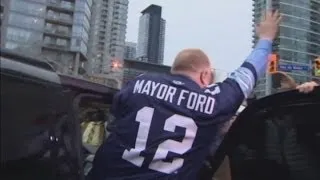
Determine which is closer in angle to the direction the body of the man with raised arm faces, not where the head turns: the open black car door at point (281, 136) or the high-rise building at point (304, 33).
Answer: the high-rise building

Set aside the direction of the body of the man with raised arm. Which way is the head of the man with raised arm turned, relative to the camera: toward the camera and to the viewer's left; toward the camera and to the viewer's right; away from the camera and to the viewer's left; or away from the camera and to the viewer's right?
away from the camera and to the viewer's right

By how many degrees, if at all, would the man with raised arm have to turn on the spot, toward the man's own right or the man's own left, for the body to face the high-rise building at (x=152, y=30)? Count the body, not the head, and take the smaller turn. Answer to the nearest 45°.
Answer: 0° — they already face it

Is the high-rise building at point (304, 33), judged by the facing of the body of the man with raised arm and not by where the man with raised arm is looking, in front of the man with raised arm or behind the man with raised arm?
in front

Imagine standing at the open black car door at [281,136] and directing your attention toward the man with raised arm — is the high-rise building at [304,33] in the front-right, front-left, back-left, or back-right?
back-right

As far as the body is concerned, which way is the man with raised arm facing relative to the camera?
away from the camera
